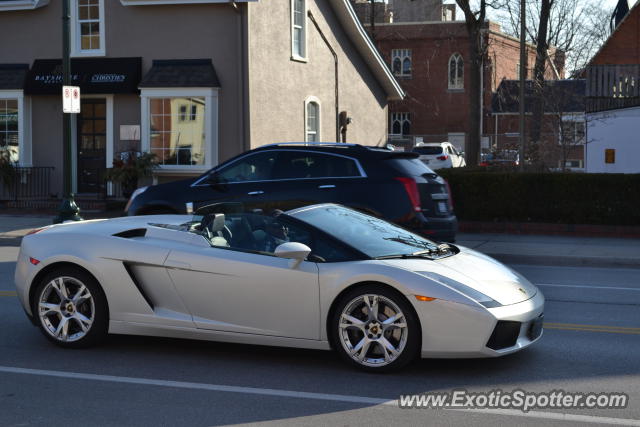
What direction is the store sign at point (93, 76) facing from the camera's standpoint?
toward the camera

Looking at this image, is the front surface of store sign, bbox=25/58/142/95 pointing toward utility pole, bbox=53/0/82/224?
yes

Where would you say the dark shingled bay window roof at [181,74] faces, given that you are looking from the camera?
facing the viewer

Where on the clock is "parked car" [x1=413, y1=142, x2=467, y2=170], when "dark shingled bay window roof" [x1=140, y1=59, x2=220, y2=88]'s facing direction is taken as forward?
The parked car is roughly at 7 o'clock from the dark shingled bay window roof.

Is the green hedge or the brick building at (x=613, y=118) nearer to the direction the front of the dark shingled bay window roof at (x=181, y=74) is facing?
the green hedge

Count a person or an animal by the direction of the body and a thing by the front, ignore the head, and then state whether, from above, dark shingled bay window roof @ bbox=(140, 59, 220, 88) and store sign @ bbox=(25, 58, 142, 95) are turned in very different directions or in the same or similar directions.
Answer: same or similar directions

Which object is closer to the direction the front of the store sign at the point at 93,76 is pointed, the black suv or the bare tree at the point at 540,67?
the black suv

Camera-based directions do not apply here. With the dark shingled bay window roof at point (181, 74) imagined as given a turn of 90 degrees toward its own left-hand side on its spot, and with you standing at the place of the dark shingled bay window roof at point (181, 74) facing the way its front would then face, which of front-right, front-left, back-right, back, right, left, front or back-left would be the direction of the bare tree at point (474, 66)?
front-left

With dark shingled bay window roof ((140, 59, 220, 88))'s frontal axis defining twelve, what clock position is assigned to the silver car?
The silver car is roughly at 12 o'clock from the dark shingled bay window roof.

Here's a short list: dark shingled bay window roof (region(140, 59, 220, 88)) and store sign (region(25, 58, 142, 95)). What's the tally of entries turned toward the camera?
2

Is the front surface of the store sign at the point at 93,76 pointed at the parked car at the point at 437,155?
no

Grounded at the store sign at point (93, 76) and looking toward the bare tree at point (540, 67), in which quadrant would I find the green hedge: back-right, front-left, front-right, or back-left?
front-right

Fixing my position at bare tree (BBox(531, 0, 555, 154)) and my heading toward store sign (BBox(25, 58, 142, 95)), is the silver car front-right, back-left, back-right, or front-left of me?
front-left

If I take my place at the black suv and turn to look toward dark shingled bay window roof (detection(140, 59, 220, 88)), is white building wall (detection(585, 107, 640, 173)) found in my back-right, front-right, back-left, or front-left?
front-right

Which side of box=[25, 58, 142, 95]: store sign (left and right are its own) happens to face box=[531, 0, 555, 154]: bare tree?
left

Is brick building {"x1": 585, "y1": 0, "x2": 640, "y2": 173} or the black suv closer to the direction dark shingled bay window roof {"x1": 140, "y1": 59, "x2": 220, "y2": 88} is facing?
the black suv
